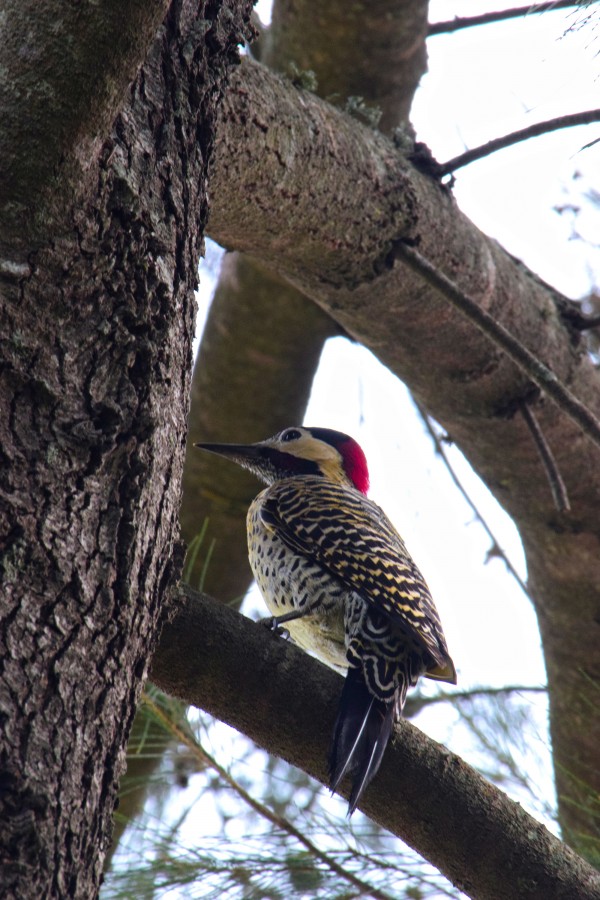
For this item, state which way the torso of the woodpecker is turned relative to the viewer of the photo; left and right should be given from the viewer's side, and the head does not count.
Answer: facing to the left of the viewer

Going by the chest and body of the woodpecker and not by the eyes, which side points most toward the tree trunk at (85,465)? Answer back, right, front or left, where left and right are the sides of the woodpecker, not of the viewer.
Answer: left
